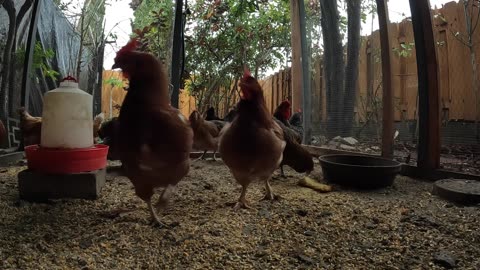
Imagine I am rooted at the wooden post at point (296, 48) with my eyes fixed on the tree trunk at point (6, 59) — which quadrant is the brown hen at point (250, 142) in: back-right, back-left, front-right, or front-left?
front-left

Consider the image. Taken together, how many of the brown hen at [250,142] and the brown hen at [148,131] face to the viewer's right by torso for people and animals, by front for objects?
0

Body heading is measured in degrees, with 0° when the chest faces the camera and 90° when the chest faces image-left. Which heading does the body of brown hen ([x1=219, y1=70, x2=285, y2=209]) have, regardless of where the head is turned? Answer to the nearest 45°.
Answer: approximately 0°

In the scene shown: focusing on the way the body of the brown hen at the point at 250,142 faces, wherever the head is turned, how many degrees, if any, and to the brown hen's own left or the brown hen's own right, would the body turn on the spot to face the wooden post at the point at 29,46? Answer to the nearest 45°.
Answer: approximately 135° to the brown hen's own right

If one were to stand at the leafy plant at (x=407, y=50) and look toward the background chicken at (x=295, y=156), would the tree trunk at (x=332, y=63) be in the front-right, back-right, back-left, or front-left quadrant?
front-right

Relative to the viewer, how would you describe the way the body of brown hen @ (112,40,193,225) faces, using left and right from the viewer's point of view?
facing the viewer and to the left of the viewer

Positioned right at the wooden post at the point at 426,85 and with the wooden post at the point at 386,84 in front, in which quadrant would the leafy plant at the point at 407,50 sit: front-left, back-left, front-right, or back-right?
front-right

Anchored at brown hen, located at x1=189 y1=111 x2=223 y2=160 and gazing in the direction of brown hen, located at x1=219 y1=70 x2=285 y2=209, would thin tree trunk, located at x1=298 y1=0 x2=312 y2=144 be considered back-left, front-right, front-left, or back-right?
back-left

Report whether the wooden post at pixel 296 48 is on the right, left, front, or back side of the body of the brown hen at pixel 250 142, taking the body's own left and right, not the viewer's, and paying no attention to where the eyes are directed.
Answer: back
